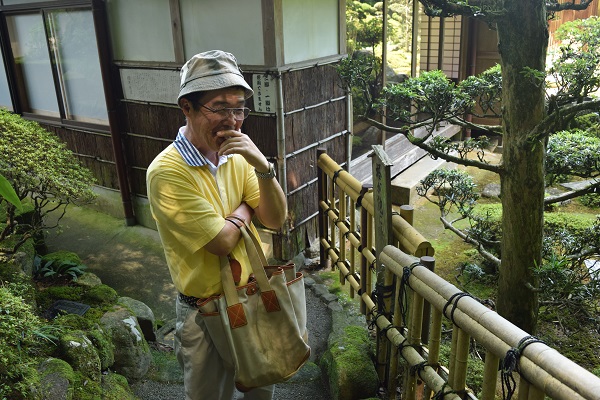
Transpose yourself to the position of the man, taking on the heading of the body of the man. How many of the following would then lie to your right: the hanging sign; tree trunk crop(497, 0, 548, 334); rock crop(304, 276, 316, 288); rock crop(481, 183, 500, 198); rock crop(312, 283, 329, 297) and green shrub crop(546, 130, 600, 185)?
0

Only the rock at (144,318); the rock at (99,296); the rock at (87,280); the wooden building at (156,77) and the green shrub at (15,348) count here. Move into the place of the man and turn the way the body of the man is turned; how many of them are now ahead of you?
0

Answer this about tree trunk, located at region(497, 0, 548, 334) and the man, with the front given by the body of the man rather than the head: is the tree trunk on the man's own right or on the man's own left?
on the man's own left

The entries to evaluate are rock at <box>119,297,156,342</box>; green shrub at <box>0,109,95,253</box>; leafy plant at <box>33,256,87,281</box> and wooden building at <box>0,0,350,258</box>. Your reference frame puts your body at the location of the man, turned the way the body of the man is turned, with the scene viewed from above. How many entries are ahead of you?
0

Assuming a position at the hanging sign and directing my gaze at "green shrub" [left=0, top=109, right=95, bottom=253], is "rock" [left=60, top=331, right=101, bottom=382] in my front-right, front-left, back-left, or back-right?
front-left

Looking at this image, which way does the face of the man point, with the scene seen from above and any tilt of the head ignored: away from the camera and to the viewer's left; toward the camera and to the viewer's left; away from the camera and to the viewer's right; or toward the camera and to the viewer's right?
toward the camera and to the viewer's right

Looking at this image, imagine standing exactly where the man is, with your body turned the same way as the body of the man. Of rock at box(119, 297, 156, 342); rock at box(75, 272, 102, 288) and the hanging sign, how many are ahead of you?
0

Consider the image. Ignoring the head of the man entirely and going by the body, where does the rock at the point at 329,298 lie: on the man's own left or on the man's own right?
on the man's own left

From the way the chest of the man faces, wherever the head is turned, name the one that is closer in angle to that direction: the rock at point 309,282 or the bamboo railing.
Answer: the bamboo railing

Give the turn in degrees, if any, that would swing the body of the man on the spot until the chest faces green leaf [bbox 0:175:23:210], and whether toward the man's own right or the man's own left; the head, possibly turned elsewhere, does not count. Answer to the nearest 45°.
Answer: approximately 45° to the man's own right

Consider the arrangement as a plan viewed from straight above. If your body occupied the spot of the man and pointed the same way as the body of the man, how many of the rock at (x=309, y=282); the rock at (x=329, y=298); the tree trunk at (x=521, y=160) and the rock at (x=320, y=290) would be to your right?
0
